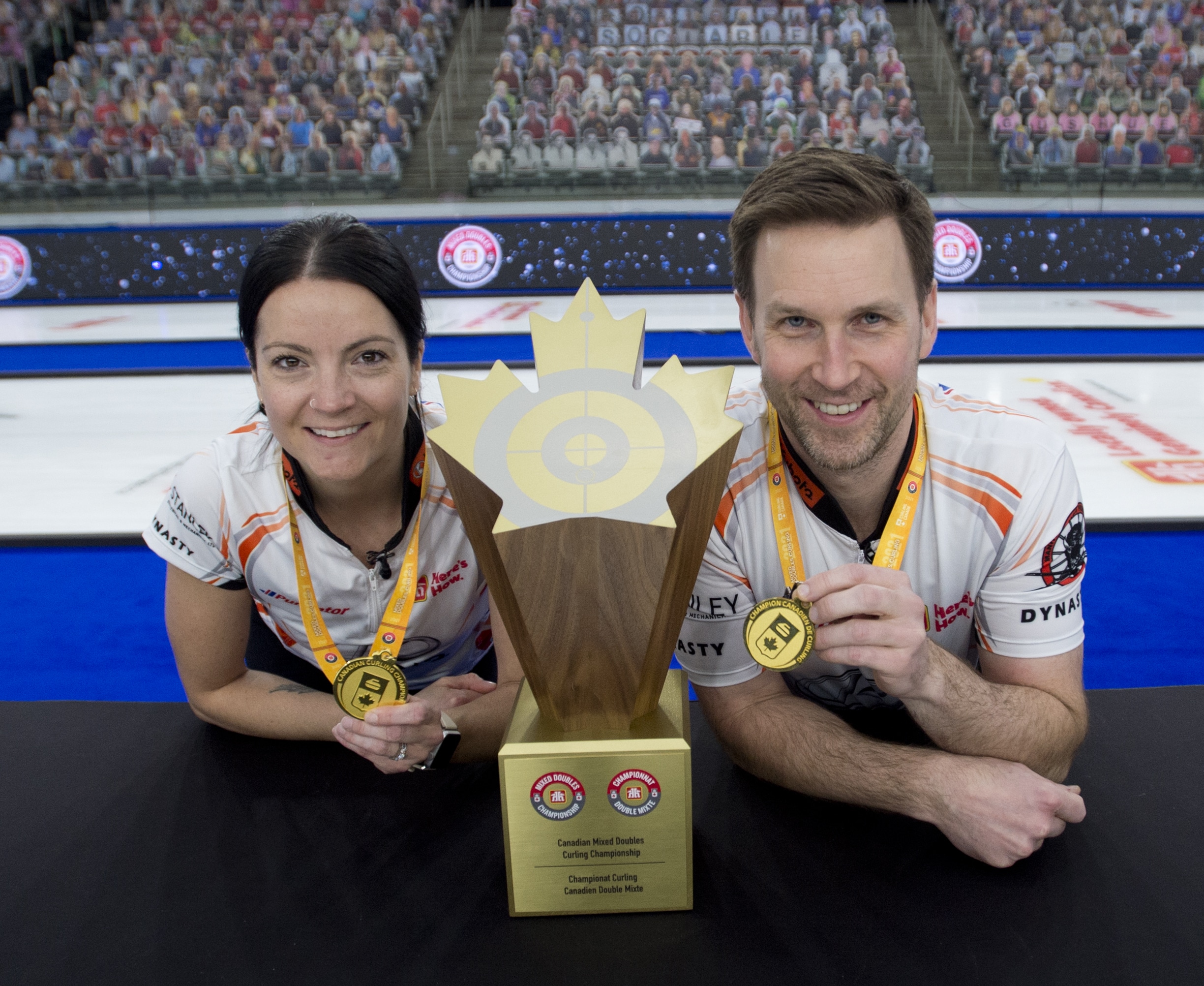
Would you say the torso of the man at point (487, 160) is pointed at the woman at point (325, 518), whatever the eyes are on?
yes

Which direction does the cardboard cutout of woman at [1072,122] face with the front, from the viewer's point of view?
toward the camera

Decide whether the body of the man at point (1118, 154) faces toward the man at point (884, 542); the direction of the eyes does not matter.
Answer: yes

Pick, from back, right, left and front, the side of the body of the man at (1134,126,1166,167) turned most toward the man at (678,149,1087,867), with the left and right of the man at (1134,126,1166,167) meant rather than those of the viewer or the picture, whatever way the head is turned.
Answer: front

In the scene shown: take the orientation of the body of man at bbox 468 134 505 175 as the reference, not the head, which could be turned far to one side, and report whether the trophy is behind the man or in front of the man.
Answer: in front

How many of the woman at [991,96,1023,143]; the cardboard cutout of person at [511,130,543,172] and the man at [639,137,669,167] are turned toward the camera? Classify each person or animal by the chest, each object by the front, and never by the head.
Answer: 3

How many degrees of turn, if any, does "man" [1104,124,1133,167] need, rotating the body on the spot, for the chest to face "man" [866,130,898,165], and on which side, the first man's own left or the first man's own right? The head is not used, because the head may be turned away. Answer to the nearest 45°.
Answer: approximately 90° to the first man's own right

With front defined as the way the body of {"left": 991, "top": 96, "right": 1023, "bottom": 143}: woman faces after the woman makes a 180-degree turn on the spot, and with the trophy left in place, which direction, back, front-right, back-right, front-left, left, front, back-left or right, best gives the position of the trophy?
back

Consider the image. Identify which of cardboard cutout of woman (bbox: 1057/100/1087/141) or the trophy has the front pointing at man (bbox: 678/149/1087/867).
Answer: the cardboard cutout of woman

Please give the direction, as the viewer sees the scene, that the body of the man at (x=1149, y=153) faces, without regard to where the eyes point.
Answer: toward the camera

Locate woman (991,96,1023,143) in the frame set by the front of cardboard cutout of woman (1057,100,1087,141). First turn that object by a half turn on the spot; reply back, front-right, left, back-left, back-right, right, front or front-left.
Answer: left

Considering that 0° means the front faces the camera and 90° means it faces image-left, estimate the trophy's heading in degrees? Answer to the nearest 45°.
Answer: approximately 0°
